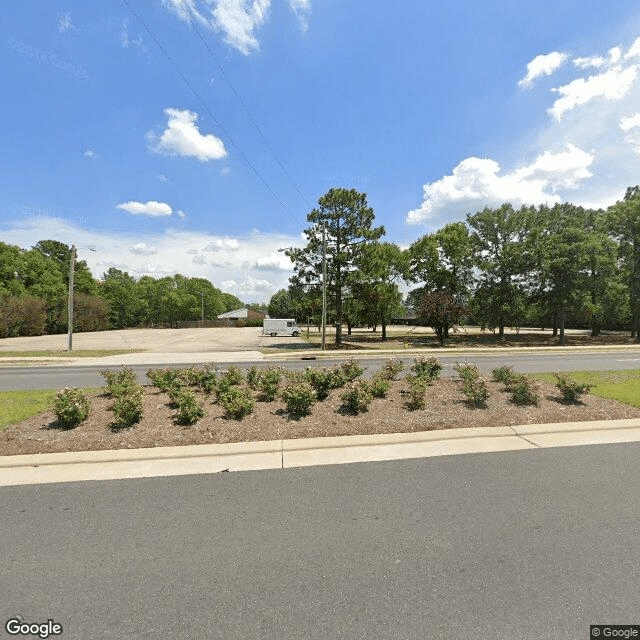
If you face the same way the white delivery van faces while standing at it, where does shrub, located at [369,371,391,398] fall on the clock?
The shrub is roughly at 3 o'clock from the white delivery van.

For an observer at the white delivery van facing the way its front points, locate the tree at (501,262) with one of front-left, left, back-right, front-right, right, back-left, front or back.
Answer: front-right

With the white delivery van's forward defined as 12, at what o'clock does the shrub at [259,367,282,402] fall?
The shrub is roughly at 3 o'clock from the white delivery van.

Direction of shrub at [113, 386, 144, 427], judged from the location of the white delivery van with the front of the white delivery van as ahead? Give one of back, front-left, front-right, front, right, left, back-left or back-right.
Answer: right

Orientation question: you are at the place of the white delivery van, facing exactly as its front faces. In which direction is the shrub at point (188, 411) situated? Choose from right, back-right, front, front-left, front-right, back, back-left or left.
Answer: right

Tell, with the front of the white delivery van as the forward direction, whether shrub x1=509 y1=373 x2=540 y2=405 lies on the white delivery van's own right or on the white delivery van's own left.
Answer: on the white delivery van's own right

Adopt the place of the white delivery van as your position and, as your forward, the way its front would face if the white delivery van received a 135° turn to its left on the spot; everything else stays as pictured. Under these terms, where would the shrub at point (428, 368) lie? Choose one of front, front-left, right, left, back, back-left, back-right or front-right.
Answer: back-left

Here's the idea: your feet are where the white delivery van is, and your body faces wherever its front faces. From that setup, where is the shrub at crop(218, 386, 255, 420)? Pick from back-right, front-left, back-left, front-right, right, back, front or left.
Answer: right

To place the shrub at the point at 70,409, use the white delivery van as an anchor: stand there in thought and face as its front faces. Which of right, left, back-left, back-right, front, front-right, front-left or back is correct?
right

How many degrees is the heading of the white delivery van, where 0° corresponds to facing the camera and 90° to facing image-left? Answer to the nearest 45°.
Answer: approximately 270°

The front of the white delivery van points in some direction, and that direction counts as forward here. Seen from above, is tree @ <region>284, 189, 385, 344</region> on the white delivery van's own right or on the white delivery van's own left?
on the white delivery van's own right

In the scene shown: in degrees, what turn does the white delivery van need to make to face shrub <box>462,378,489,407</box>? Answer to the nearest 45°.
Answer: approximately 90° to its right

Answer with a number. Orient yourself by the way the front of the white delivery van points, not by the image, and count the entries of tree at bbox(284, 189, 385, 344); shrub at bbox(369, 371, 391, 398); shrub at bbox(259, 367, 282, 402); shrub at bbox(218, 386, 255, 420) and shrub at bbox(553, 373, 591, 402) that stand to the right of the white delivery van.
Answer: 5

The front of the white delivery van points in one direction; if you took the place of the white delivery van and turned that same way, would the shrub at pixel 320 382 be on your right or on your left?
on your right
